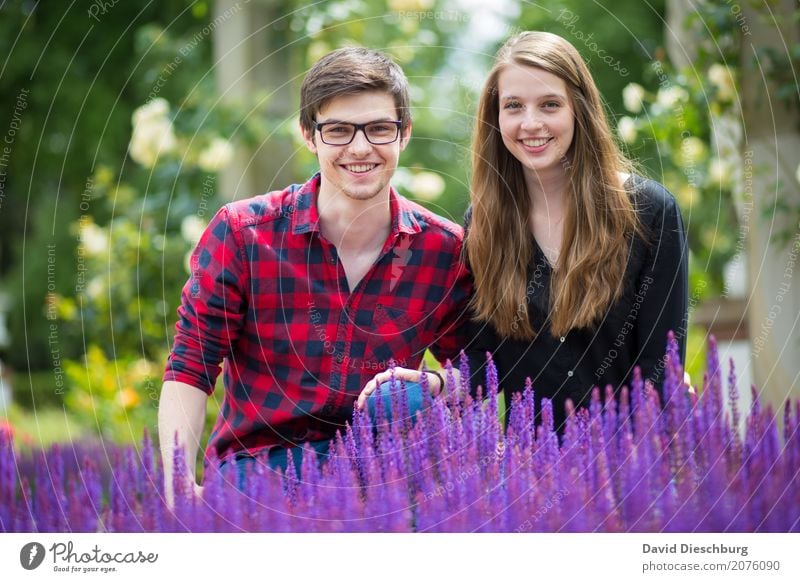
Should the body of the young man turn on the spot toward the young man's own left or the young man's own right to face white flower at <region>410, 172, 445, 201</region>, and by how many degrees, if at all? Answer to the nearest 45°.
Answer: approximately 180°

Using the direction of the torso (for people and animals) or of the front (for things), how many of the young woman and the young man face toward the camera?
2

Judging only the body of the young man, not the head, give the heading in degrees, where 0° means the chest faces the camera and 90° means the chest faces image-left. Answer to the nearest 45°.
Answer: approximately 0°

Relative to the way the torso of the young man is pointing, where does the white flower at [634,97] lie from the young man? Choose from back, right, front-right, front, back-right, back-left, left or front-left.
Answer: back-left

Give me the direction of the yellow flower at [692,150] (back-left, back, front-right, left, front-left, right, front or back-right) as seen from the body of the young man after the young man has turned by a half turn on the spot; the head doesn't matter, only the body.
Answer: front-right

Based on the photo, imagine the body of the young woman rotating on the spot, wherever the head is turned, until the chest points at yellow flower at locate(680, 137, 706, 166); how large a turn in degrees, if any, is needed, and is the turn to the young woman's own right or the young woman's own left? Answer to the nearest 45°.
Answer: approximately 180°

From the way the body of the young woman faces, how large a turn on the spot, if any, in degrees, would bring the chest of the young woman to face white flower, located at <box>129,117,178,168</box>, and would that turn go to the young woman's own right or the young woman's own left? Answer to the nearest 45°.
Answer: approximately 135° to the young woman's own right

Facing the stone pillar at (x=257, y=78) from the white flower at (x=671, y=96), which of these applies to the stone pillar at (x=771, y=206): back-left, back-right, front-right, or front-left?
back-left

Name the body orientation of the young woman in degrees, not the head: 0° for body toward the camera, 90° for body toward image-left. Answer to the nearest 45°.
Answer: approximately 0°
